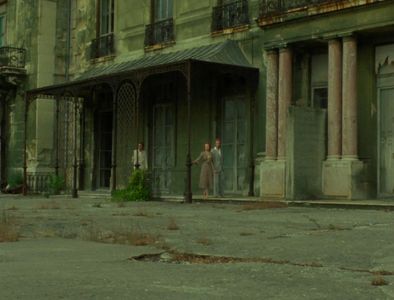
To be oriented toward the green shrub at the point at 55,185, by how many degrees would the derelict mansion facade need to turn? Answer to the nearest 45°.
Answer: approximately 90° to its right

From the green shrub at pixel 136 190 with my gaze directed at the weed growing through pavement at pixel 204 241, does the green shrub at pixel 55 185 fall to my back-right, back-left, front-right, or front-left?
back-right

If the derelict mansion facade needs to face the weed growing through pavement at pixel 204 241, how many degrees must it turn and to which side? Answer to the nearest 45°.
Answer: approximately 45° to its left

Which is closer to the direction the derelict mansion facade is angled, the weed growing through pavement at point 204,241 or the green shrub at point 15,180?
the weed growing through pavement

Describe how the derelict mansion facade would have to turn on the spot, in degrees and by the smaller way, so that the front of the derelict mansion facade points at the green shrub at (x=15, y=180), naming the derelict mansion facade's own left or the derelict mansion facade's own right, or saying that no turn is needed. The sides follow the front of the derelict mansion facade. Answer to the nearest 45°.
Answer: approximately 90° to the derelict mansion facade's own right

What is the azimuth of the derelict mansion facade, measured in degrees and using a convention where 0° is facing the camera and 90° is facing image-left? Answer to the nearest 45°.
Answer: approximately 45°
